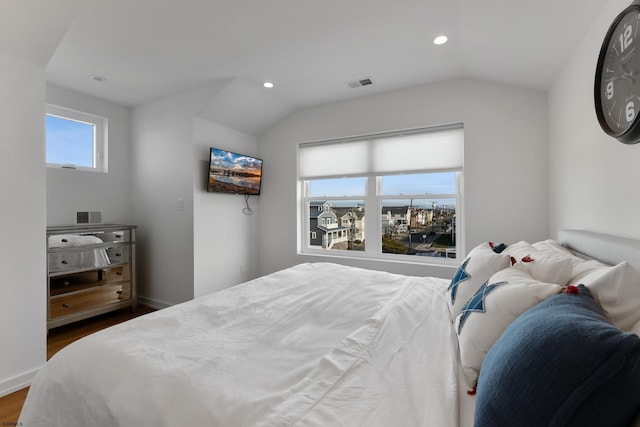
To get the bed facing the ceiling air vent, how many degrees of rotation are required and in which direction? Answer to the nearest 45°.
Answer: approximately 90° to its right

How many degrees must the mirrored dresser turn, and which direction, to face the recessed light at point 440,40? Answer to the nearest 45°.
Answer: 0° — it already faces it

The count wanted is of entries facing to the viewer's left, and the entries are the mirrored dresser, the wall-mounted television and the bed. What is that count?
1

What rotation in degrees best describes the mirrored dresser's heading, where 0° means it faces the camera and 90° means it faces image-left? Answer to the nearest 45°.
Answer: approximately 315°

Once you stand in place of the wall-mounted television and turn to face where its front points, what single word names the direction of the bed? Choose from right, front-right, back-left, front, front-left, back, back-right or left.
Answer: front-right

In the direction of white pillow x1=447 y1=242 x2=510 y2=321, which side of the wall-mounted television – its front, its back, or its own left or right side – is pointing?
front

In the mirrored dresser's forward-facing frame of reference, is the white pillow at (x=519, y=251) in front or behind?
in front

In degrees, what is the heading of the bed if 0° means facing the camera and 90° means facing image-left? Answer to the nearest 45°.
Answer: approximately 90°

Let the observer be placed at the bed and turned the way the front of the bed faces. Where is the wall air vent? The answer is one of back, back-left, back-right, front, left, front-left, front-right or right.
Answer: front-right

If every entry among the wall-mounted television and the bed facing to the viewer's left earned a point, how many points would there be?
1

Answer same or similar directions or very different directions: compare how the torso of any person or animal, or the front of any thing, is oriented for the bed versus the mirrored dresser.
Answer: very different directions
